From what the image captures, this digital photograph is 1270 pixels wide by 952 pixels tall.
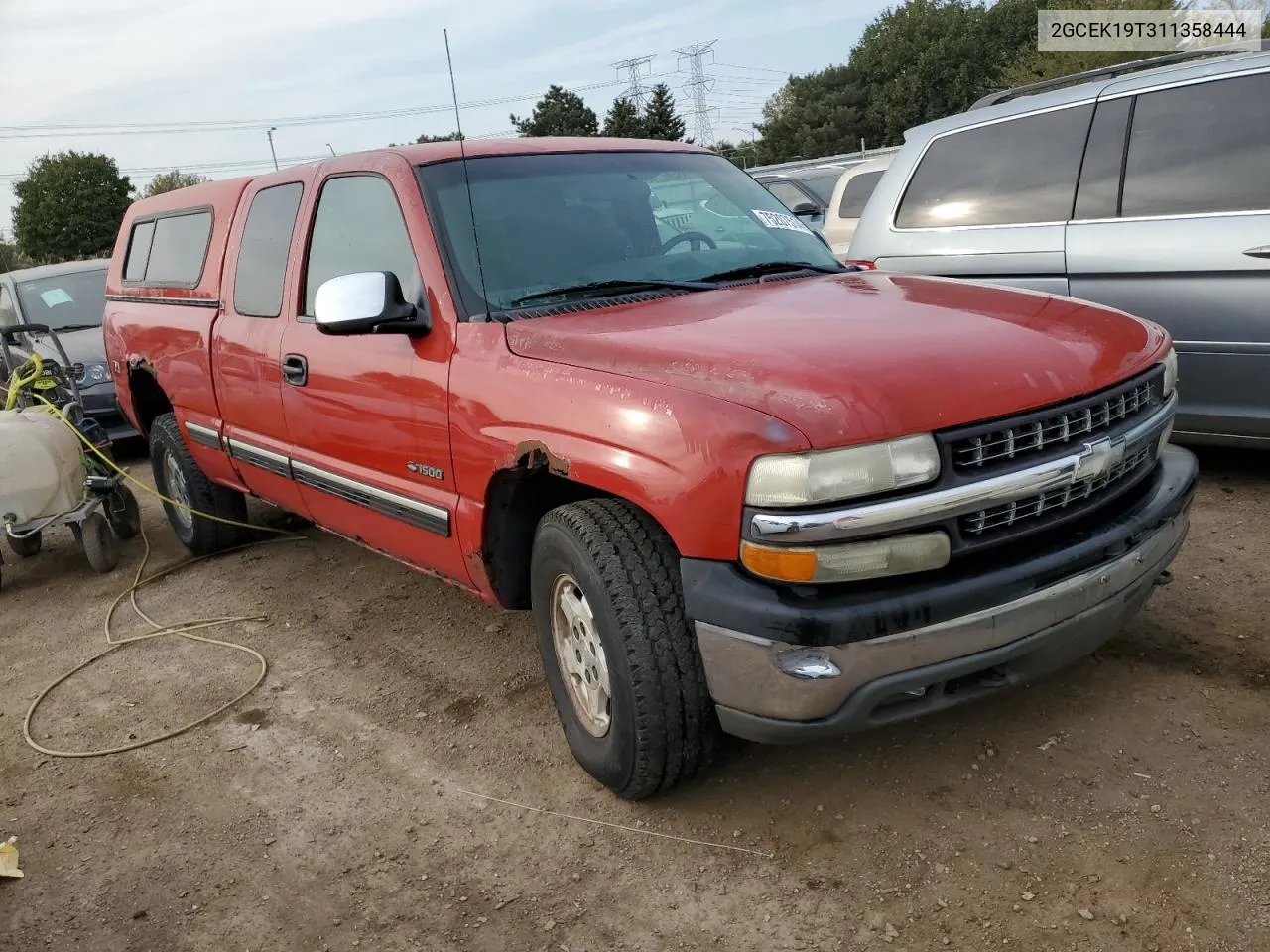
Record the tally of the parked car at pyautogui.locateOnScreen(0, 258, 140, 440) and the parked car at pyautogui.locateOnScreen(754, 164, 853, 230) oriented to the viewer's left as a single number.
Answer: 0

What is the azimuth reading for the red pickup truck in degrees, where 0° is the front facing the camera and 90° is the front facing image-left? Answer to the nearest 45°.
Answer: approximately 315°

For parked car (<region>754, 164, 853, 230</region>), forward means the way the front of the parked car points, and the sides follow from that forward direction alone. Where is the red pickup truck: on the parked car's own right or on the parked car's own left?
on the parked car's own right

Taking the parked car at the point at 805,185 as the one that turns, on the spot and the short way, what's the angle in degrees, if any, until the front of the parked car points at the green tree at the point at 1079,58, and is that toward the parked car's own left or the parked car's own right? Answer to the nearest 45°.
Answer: approximately 135° to the parked car's own left

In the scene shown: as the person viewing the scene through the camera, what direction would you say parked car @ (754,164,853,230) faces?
facing the viewer and to the right of the viewer

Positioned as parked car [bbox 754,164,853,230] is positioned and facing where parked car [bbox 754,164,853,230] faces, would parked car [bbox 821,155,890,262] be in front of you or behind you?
in front

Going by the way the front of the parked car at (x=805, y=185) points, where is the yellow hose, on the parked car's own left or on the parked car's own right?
on the parked car's own right

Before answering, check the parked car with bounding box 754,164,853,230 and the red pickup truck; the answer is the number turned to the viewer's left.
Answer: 0

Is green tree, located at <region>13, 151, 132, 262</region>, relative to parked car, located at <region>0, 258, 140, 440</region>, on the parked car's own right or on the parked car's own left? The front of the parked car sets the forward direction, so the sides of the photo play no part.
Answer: on the parked car's own left

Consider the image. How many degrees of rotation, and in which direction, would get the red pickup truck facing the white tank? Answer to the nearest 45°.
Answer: approximately 180°

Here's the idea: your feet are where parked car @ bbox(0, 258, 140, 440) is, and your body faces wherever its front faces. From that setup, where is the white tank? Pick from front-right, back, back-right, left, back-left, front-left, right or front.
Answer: front-right
